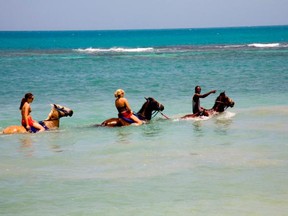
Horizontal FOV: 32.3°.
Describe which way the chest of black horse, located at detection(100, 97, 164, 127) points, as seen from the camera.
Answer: to the viewer's right

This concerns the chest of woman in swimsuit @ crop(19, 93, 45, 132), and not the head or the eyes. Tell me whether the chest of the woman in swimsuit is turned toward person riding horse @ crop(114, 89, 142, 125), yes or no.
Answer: yes

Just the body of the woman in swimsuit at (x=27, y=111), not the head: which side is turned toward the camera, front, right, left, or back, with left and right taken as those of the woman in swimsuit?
right

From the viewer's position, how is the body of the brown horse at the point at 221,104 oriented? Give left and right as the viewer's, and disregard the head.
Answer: facing to the right of the viewer

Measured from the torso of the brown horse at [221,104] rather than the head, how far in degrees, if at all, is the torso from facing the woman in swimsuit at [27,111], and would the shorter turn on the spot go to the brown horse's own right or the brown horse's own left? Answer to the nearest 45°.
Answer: approximately 135° to the brown horse's own right

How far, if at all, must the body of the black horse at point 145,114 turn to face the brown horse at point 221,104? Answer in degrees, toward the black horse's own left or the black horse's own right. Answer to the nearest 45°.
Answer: approximately 45° to the black horse's own left

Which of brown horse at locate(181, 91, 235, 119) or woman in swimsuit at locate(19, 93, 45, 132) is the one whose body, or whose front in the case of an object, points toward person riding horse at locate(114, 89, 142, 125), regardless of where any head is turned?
the woman in swimsuit
